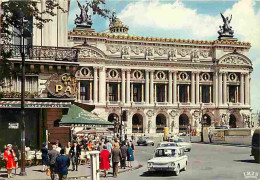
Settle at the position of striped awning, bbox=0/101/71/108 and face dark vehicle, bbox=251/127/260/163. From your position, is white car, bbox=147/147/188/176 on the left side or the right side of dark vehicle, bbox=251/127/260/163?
right

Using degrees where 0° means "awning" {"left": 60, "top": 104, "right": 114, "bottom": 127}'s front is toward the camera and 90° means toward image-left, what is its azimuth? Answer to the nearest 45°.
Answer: approximately 315°

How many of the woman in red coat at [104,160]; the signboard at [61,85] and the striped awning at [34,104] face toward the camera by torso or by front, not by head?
2

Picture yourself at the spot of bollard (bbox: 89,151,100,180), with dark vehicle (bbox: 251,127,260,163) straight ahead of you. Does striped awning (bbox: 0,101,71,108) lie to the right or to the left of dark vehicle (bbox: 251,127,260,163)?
left

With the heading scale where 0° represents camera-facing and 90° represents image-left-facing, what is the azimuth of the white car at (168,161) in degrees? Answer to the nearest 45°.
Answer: approximately 45°

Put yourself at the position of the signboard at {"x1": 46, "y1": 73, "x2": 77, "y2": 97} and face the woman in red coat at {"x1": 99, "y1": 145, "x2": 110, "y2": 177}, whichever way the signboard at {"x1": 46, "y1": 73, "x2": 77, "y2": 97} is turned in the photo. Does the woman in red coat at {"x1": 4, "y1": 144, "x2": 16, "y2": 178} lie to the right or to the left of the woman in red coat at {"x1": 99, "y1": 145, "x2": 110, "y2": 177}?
right

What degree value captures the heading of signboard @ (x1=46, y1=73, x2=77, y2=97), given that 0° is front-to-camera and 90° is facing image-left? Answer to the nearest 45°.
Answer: approximately 0°

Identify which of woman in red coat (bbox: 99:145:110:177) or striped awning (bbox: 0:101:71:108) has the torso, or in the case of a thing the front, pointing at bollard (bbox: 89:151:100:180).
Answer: the striped awning

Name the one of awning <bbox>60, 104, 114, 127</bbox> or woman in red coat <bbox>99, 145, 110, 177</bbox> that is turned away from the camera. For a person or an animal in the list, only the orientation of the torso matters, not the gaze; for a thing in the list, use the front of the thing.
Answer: the woman in red coat

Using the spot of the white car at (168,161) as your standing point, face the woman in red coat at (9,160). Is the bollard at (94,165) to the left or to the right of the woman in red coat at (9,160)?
left

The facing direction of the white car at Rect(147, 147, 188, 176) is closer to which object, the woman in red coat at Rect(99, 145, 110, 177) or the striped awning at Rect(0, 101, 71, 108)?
the woman in red coat

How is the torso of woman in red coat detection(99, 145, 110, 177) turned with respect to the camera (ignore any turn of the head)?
away from the camera
